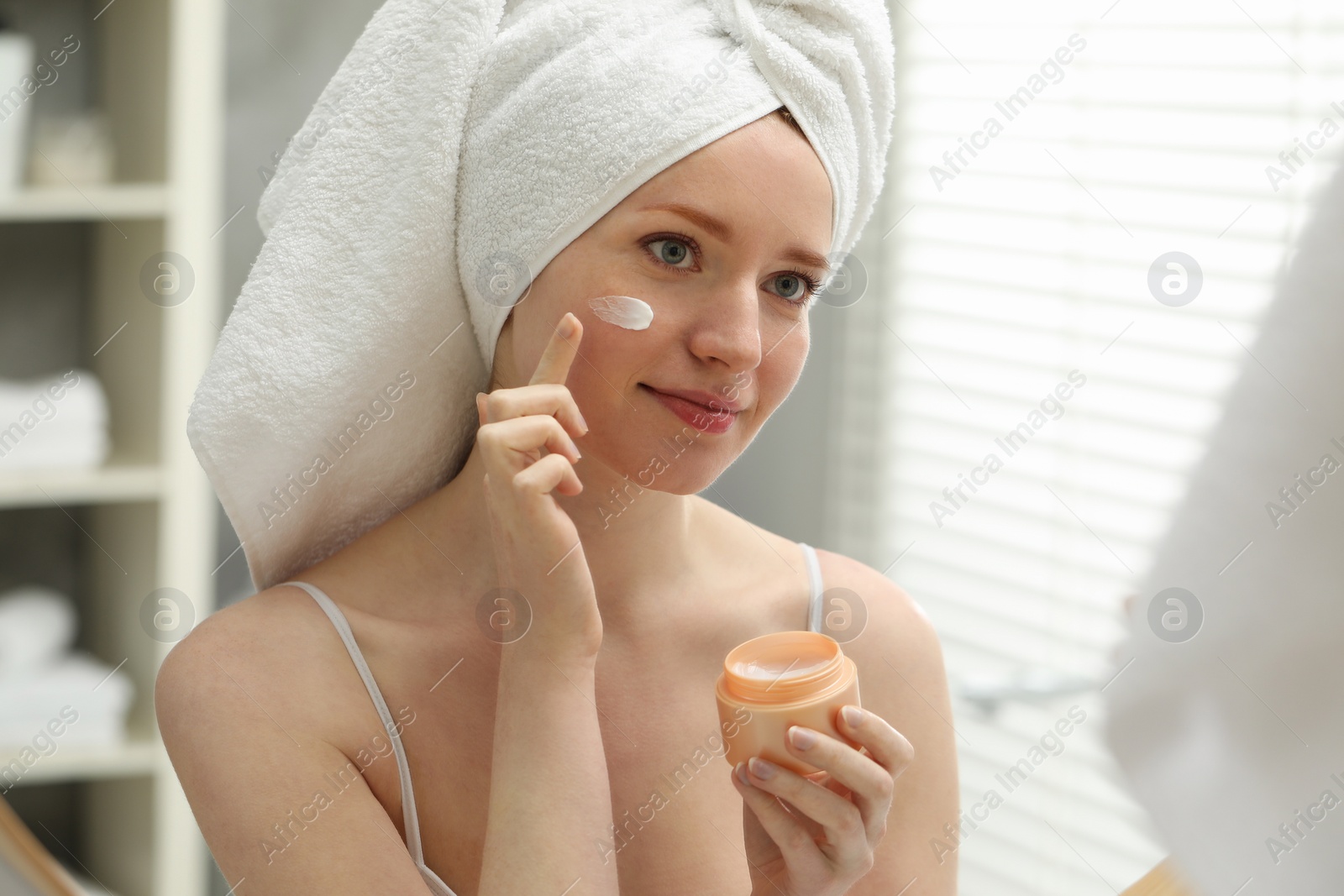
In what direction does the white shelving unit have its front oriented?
toward the camera

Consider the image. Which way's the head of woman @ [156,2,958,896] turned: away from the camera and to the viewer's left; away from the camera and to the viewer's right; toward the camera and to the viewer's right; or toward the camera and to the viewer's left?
toward the camera and to the viewer's right

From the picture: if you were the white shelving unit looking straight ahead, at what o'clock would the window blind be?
The window blind is roughly at 10 o'clock from the white shelving unit.

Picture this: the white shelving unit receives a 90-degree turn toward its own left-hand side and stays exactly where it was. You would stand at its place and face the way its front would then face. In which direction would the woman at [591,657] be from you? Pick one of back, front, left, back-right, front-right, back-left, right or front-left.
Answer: right
